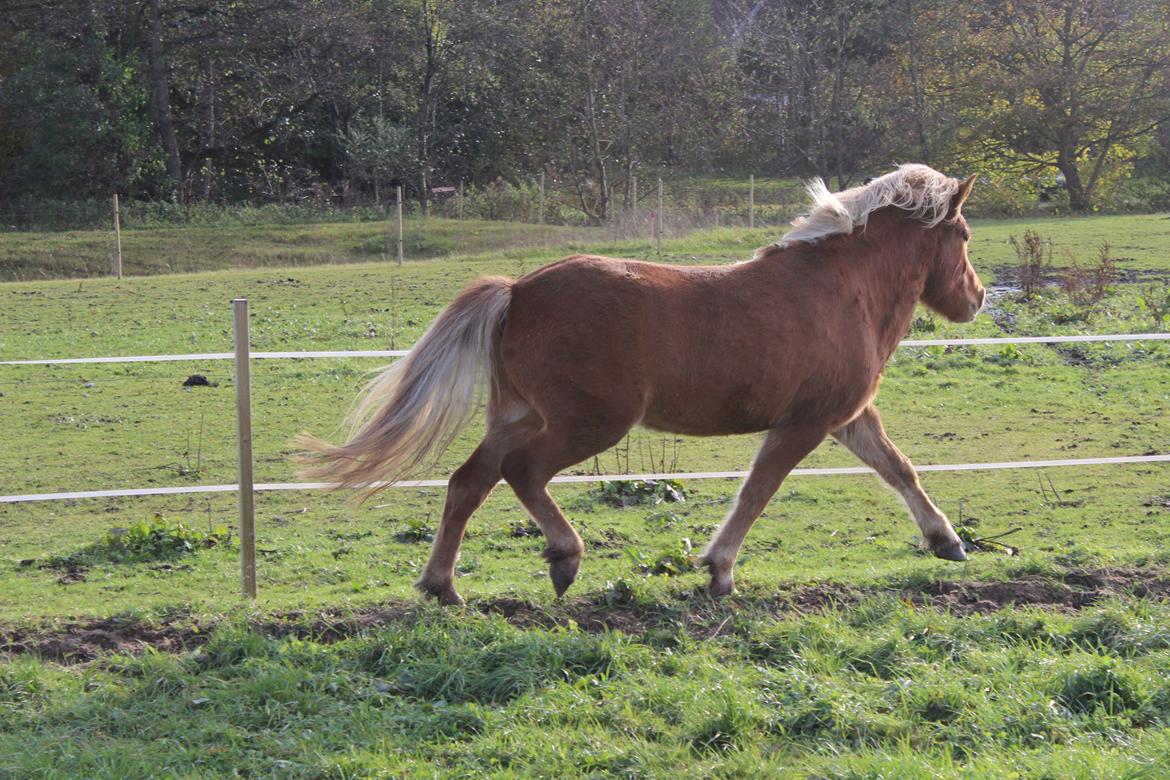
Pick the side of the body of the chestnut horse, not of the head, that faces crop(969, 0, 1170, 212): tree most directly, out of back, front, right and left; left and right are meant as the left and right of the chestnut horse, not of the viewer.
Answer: left

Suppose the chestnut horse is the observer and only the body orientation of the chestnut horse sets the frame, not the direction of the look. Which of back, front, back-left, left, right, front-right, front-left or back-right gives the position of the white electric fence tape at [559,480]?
left

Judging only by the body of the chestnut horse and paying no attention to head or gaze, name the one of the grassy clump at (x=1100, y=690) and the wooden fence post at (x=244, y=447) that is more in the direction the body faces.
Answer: the grassy clump

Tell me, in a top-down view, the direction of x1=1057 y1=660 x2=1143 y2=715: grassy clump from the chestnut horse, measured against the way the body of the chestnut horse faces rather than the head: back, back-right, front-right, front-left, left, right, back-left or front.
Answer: front-right

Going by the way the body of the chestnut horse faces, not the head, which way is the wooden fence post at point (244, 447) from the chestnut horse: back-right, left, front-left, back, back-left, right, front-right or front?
back

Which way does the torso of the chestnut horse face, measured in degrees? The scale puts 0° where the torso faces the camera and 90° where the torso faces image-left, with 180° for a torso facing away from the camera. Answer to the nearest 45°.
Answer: approximately 270°

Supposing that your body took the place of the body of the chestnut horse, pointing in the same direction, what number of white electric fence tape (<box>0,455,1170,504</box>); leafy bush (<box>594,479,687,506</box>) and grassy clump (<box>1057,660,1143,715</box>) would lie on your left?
2

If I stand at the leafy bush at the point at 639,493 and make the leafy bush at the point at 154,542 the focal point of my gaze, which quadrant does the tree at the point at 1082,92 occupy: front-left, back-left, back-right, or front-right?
back-right

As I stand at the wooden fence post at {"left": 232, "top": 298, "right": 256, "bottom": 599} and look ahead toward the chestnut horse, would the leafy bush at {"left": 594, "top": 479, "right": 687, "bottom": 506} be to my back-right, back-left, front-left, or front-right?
front-left

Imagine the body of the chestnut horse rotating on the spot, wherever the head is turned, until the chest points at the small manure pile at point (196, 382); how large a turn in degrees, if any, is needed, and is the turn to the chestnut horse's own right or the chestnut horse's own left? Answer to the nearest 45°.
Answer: approximately 135° to the chestnut horse's own left
